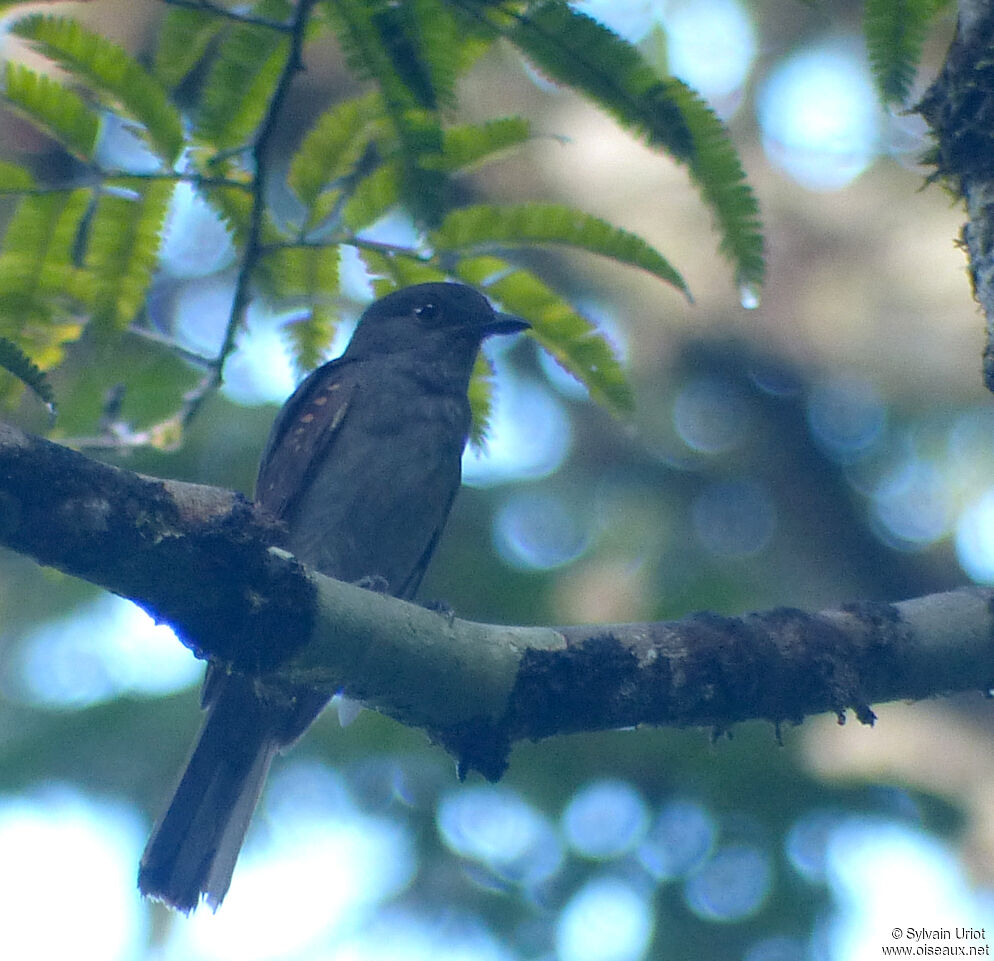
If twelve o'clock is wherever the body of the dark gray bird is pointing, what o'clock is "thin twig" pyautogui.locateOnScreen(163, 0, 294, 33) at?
The thin twig is roughly at 2 o'clock from the dark gray bird.

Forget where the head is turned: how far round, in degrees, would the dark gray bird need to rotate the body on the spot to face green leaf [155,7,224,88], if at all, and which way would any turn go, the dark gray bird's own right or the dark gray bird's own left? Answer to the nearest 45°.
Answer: approximately 45° to the dark gray bird's own right

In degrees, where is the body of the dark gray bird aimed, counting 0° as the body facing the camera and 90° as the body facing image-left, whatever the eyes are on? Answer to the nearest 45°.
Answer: approximately 315°
